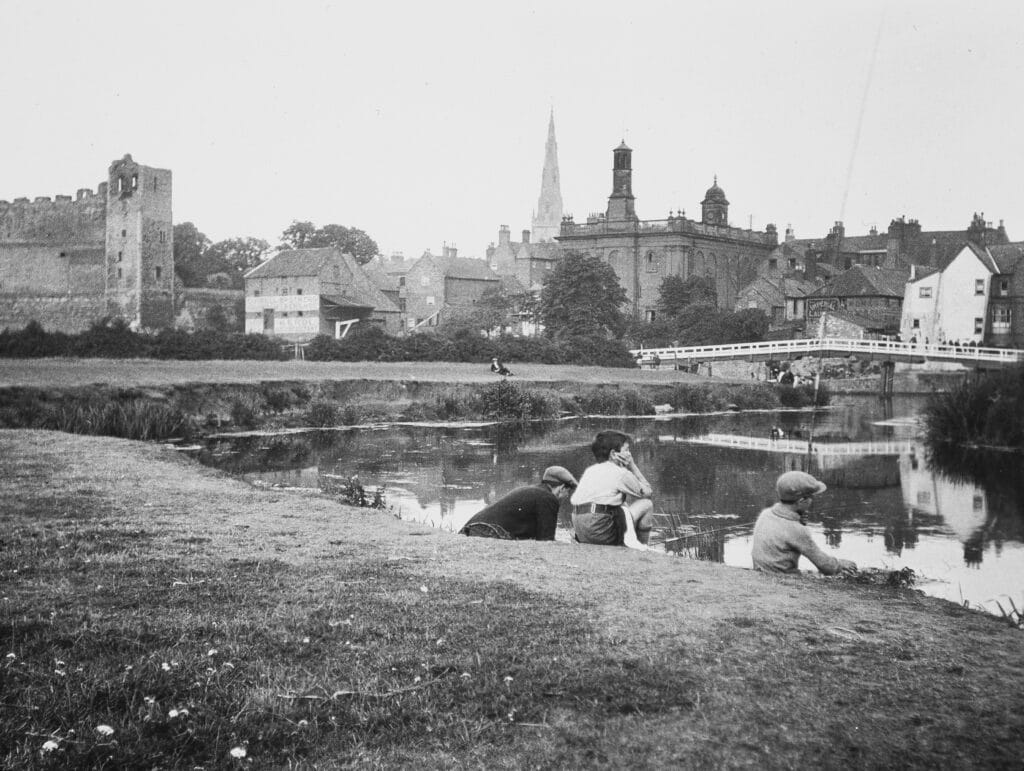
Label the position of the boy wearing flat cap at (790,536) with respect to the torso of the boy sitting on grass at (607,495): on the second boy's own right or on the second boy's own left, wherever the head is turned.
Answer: on the second boy's own right

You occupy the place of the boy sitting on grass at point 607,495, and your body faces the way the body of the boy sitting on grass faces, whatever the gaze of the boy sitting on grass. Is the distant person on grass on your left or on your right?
on your left

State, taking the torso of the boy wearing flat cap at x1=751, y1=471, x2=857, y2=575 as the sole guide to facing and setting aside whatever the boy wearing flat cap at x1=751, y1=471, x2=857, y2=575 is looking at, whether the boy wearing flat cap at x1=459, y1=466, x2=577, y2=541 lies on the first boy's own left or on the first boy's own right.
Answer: on the first boy's own left

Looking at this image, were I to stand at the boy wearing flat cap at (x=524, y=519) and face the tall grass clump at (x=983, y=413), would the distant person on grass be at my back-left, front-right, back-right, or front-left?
front-left

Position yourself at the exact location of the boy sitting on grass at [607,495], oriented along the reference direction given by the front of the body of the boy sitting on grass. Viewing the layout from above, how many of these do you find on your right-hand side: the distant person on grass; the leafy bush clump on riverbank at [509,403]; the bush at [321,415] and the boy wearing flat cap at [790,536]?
1

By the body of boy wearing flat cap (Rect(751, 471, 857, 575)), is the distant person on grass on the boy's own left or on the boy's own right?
on the boy's own left

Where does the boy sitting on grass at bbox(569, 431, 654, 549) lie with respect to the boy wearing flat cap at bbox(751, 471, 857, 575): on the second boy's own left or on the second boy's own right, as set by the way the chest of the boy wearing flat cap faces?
on the second boy's own left

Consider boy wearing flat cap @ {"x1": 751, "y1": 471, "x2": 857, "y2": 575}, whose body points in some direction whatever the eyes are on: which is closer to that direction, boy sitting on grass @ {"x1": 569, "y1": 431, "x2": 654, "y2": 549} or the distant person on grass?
the distant person on grass

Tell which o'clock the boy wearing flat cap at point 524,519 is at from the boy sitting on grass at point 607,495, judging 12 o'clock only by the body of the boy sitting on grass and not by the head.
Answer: The boy wearing flat cap is roughly at 8 o'clock from the boy sitting on grass.

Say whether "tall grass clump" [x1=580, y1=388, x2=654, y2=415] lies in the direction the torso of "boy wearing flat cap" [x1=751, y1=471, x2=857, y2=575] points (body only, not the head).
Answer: no

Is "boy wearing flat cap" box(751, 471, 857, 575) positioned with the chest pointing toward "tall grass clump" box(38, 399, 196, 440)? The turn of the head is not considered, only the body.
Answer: no

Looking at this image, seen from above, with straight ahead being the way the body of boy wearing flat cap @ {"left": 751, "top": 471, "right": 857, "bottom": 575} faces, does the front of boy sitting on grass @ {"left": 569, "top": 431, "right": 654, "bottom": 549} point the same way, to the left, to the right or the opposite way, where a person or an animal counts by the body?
the same way

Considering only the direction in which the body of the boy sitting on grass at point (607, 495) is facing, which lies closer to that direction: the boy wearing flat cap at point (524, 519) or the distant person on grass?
the distant person on grass

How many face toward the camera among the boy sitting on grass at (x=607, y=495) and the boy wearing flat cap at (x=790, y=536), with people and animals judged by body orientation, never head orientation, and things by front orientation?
0

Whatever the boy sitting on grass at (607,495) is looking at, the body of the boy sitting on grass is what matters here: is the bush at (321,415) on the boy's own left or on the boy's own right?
on the boy's own left

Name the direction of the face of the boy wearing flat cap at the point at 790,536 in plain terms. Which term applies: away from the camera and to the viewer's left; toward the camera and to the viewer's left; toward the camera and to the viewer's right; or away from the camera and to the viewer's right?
away from the camera and to the viewer's right

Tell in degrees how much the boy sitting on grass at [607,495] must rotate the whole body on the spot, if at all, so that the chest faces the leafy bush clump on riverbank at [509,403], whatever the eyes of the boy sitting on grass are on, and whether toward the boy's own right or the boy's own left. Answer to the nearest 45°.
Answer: approximately 45° to the boy's own left
